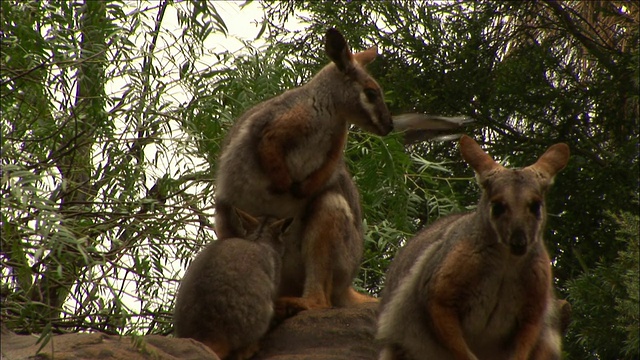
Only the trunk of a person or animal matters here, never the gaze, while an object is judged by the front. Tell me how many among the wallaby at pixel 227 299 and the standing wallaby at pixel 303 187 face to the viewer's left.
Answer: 0

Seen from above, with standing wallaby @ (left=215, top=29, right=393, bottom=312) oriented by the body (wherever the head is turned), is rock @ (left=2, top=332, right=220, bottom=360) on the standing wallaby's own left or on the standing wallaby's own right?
on the standing wallaby's own right

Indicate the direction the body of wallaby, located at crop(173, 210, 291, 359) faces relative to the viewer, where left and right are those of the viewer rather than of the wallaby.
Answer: facing away from the viewer and to the right of the viewer

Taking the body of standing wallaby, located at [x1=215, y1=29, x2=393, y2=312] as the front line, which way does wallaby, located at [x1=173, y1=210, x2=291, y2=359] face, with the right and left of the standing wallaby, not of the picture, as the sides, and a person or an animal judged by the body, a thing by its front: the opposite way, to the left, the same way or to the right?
to the left

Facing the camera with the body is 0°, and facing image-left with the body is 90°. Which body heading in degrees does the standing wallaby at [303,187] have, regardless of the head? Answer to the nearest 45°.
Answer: approximately 315°

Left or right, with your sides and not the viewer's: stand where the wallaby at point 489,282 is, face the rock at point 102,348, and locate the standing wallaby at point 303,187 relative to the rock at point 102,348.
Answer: right
